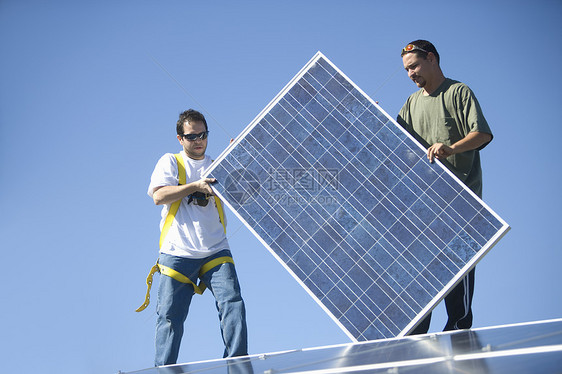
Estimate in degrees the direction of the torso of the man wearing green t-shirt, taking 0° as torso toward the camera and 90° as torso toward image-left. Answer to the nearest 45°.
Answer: approximately 45°

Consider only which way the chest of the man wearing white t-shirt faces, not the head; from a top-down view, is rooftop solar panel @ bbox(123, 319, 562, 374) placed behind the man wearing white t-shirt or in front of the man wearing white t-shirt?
in front

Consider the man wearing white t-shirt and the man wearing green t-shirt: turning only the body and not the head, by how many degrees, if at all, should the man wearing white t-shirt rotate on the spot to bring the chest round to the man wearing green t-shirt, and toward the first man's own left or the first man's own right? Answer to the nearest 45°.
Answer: approximately 45° to the first man's own left

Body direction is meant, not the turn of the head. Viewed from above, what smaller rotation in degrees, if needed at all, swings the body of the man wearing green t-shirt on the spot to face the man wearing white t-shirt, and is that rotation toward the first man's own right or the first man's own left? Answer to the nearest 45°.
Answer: approximately 45° to the first man's own right
